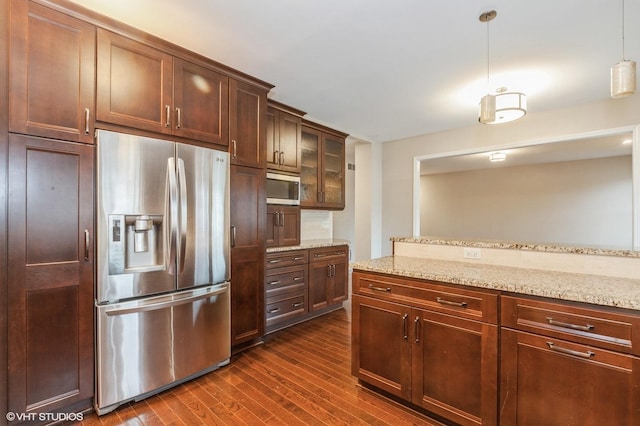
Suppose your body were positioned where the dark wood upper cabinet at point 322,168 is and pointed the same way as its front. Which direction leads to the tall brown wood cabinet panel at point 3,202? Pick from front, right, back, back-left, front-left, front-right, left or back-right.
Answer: right

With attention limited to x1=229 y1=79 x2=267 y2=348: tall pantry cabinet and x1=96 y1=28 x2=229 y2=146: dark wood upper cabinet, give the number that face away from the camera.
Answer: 0

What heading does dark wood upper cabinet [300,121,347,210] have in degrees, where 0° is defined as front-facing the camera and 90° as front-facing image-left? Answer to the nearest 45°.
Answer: approximately 315°

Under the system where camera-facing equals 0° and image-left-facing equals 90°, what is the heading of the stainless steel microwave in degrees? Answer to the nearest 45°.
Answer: approximately 315°

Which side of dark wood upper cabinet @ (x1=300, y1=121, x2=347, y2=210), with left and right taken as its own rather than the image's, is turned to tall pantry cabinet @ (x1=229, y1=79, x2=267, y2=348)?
right

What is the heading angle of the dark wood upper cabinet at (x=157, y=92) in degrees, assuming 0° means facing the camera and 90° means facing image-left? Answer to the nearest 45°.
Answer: approximately 315°

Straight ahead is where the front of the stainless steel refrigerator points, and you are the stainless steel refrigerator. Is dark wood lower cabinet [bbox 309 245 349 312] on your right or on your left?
on your left

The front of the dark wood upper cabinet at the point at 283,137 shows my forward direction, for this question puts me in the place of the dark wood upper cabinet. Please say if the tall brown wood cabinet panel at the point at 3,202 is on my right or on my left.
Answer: on my right

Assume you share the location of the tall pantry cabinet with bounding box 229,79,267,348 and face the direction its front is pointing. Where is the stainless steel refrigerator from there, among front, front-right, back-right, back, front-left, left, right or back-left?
right

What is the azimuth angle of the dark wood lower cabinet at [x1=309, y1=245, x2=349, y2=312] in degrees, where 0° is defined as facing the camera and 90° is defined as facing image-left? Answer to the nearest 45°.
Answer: approximately 315°

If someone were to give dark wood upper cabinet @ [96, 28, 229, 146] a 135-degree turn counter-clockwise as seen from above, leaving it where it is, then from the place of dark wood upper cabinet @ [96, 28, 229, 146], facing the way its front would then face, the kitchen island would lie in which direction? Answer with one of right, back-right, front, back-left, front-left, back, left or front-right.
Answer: back-right
